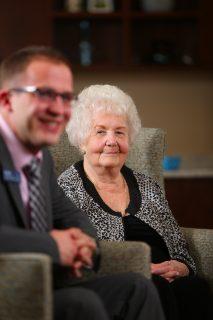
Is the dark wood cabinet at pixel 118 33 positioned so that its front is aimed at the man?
yes

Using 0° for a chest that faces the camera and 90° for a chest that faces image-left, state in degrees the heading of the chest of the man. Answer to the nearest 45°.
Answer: approximately 315°

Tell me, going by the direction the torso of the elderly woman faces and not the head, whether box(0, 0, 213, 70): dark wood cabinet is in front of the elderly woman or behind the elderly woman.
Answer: behind

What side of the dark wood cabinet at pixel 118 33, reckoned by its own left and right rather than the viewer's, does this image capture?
front

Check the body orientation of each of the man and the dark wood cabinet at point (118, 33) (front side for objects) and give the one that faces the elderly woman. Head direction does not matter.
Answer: the dark wood cabinet

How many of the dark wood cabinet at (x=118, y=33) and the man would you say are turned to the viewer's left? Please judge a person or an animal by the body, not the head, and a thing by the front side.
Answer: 0

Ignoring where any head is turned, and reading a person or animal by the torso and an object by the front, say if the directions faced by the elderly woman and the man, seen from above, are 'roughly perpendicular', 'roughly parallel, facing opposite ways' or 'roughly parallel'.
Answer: roughly parallel

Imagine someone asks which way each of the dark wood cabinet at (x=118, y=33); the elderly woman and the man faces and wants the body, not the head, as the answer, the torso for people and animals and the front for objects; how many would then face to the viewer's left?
0

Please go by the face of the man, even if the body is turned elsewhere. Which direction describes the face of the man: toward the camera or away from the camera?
toward the camera

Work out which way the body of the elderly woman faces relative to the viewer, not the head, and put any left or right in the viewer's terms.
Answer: facing the viewer and to the right of the viewer

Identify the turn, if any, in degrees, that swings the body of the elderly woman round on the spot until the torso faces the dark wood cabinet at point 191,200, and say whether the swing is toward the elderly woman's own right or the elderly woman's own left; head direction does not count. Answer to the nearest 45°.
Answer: approximately 135° to the elderly woman's own left

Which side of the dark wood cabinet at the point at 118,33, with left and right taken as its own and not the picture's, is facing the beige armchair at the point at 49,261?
front

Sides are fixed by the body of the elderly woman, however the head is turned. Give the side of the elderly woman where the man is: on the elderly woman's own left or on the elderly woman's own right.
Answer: on the elderly woman's own right

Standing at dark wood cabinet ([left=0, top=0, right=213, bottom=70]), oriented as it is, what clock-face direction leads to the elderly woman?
The elderly woman is roughly at 12 o'clock from the dark wood cabinet.
